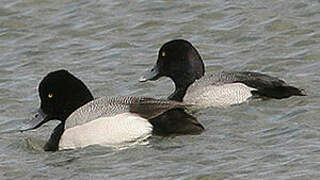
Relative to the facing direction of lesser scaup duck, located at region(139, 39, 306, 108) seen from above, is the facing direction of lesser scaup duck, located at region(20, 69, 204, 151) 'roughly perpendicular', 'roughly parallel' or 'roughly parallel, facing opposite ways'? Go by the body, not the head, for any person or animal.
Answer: roughly parallel

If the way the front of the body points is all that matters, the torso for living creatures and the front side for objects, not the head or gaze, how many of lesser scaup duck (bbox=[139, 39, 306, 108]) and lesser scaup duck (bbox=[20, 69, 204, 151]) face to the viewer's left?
2

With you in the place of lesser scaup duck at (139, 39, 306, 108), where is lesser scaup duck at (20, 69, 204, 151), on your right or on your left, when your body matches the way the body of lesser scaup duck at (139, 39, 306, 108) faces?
on your left

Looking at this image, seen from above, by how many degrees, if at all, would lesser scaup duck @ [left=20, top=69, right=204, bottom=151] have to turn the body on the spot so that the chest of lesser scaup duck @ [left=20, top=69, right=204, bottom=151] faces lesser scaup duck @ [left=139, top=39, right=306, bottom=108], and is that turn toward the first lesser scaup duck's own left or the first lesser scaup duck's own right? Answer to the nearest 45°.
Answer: approximately 135° to the first lesser scaup duck's own right

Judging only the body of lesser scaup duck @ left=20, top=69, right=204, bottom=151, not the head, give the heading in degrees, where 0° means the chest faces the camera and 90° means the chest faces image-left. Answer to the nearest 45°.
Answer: approximately 90°

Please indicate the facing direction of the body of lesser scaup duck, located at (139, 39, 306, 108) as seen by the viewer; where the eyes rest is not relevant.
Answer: to the viewer's left
